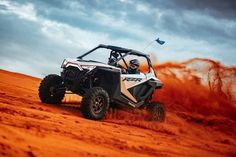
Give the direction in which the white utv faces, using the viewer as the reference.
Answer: facing the viewer and to the left of the viewer
